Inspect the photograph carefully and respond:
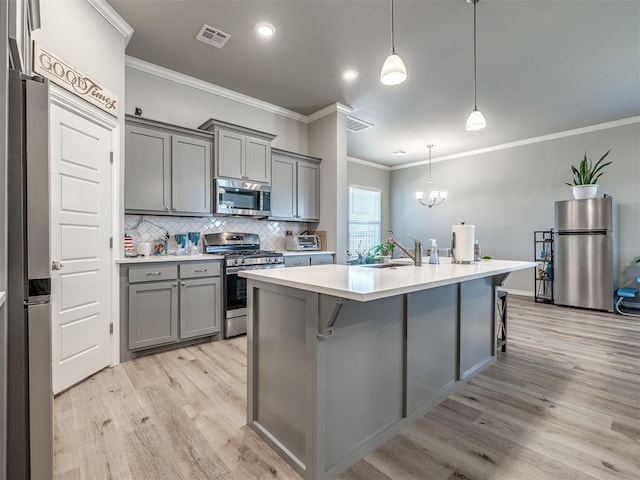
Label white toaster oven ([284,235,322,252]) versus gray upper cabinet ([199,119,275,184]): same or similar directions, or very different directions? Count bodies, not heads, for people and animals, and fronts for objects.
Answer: same or similar directions

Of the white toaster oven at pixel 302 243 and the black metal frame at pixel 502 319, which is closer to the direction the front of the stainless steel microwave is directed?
the black metal frame

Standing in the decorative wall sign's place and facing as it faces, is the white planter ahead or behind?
ahead

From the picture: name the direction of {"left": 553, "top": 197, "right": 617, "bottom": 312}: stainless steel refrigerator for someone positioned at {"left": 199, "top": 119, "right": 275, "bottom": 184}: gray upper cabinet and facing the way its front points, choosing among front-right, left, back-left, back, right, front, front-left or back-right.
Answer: front-left

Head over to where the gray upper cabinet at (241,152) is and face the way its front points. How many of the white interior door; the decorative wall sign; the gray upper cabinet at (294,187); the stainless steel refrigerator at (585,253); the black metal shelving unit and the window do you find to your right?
2

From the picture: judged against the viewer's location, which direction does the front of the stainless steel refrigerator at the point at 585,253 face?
facing the viewer

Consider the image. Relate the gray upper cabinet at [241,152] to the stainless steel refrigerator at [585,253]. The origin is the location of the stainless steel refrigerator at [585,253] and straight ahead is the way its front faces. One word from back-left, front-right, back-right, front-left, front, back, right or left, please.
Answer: front-right

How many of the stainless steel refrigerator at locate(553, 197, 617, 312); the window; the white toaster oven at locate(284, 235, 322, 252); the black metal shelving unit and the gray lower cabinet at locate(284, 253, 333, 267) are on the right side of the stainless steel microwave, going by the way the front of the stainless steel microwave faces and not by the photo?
0

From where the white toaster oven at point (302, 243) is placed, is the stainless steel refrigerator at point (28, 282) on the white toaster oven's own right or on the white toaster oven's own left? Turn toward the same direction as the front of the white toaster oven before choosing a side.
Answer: on the white toaster oven's own right

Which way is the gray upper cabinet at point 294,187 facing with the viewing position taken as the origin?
facing the viewer and to the right of the viewer

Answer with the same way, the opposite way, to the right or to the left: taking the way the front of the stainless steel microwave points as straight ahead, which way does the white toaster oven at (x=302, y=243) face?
the same way

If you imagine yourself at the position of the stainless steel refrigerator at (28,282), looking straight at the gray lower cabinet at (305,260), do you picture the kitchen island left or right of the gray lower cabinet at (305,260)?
right

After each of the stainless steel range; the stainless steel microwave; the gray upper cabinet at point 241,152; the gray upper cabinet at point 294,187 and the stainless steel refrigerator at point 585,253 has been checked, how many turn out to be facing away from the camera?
0

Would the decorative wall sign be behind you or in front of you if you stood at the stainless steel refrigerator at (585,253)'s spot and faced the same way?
in front
